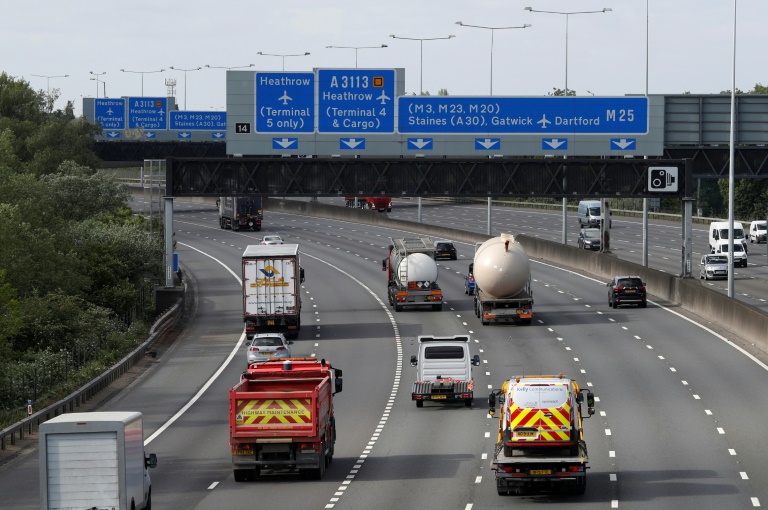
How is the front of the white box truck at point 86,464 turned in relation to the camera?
facing away from the viewer

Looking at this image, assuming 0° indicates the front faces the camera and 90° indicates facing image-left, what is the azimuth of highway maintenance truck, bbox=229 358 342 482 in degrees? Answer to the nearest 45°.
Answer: approximately 180°

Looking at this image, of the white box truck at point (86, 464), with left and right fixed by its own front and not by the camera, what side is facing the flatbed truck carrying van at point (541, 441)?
right

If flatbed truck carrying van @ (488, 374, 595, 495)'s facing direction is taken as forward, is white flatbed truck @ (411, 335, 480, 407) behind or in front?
in front

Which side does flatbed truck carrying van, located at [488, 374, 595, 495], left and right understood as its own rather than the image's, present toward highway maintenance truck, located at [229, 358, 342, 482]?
left

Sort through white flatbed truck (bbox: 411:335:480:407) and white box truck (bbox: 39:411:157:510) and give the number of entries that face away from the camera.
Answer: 2

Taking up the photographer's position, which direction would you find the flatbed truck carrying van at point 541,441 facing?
facing away from the viewer

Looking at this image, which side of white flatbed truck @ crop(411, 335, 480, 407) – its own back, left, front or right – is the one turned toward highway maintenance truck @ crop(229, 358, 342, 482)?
back

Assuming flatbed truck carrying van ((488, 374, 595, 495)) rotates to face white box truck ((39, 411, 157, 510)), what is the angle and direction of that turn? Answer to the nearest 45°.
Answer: approximately 135° to its left

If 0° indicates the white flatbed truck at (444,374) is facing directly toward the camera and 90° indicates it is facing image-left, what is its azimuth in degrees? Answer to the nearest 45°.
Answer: approximately 180°
